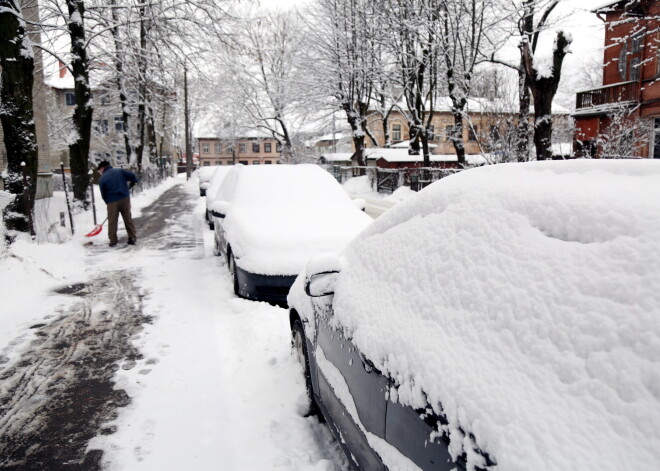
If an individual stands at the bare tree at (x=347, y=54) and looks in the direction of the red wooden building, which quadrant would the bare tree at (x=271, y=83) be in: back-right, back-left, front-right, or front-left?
back-left

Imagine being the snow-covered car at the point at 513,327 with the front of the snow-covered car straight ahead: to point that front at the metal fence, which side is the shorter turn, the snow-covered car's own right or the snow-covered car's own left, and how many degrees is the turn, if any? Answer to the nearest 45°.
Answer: approximately 45° to the snow-covered car's own right

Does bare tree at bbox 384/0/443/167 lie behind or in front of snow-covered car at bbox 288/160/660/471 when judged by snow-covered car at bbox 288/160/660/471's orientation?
in front

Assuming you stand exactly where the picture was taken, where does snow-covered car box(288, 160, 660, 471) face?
facing away from the viewer and to the left of the viewer

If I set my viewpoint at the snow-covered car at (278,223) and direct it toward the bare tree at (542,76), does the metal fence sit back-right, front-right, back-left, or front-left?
front-left
